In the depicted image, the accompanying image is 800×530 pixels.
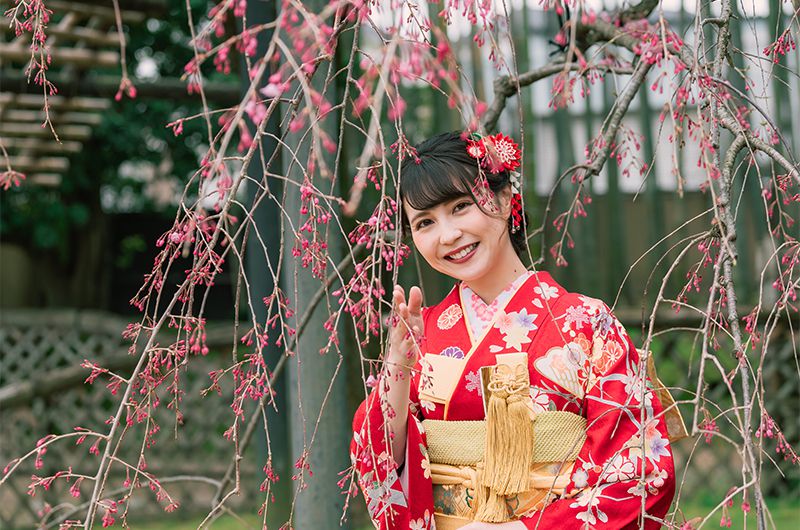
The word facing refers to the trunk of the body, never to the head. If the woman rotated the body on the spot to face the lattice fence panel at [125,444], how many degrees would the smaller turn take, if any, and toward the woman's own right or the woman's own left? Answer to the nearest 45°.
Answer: approximately 90° to the woman's own right

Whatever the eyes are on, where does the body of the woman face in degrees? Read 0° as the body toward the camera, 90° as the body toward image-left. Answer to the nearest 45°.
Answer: approximately 45°

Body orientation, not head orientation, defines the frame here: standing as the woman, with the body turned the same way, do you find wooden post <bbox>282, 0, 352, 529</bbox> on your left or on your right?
on your right
